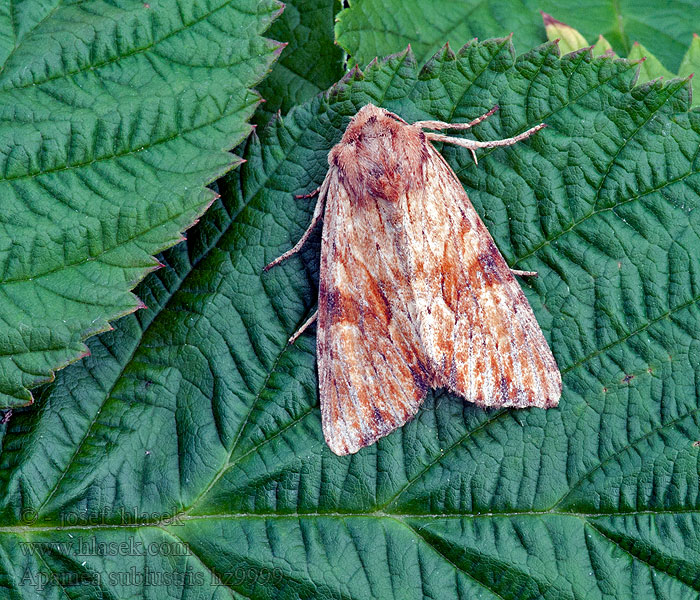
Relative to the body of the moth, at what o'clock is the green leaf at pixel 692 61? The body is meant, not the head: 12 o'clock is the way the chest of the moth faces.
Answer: The green leaf is roughly at 2 o'clock from the moth.

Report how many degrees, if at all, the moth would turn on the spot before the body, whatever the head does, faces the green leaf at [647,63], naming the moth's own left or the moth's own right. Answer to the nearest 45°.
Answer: approximately 45° to the moth's own right

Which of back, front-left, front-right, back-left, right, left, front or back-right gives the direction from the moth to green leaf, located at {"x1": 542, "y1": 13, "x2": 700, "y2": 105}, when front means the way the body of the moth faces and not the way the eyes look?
front-right

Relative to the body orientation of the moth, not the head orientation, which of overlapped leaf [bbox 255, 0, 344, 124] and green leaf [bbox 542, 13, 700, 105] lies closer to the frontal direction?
the overlapped leaf

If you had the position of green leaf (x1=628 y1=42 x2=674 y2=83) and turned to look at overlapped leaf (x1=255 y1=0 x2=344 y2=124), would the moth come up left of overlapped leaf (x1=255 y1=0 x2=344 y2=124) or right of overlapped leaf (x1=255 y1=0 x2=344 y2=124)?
left

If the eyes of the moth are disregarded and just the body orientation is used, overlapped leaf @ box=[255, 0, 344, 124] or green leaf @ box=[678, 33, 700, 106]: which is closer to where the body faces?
the overlapped leaf

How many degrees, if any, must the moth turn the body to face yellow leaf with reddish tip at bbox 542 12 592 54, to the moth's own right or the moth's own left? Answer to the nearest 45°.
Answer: approximately 45° to the moth's own right

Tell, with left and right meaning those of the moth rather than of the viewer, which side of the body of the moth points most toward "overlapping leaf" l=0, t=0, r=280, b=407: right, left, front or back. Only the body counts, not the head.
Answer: left

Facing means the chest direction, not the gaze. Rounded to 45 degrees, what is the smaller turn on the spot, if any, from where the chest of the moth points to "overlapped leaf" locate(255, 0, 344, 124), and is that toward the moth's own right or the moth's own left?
0° — it already faces it

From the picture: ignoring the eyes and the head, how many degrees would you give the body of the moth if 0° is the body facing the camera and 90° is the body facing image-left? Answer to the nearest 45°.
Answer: approximately 180°
